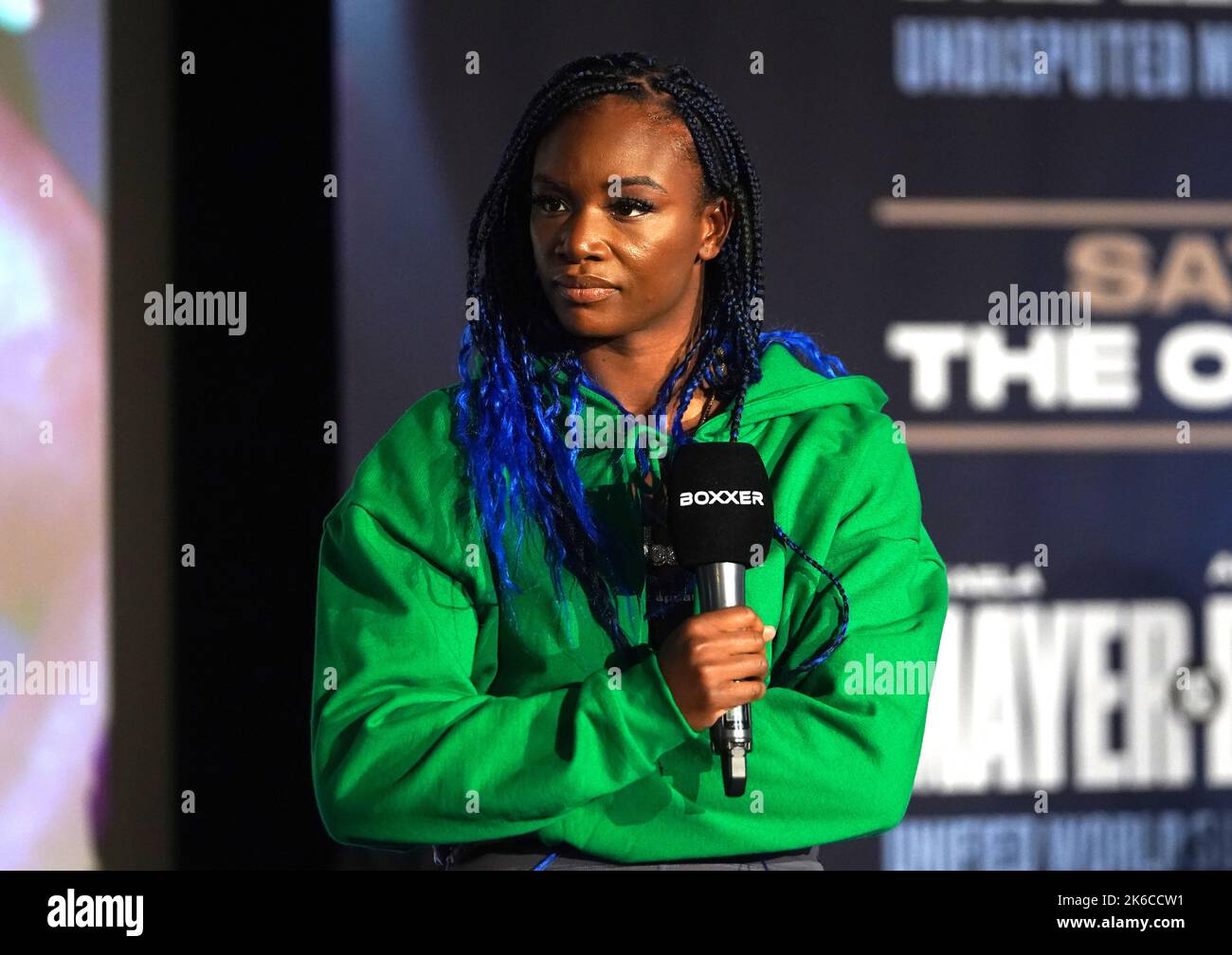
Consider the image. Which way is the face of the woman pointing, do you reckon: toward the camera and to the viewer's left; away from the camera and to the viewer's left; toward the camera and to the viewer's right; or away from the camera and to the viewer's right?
toward the camera and to the viewer's left

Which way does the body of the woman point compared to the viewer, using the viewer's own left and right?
facing the viewer
